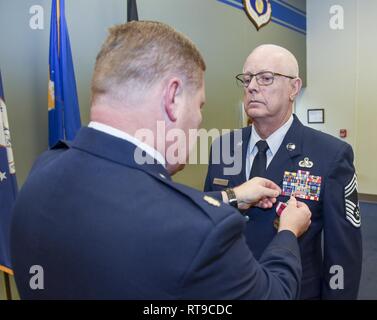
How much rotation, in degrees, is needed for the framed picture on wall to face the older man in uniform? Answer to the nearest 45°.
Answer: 0° — it already faces them

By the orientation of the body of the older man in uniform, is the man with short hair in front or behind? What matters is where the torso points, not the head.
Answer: in front

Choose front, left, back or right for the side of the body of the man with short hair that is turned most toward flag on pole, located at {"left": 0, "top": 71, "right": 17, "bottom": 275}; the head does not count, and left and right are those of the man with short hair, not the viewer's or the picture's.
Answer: left

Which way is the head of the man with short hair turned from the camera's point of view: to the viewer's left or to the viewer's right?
to the viewer's right

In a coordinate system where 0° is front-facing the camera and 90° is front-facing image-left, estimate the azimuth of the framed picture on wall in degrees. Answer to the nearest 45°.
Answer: approximately 0°

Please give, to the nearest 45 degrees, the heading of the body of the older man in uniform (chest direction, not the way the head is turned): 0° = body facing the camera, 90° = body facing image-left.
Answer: approximately 45°

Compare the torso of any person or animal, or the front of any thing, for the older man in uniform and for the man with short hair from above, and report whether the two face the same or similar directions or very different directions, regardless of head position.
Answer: very different directions

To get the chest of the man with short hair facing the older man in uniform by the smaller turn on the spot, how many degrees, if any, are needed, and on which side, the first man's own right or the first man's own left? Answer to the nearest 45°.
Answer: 0° — they already face them

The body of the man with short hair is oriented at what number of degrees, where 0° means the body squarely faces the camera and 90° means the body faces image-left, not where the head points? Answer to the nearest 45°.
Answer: approximately 225°

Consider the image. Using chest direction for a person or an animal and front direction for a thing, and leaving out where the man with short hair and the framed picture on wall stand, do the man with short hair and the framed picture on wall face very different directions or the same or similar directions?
very different directions

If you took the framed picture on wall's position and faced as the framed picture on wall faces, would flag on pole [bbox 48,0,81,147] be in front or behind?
in front

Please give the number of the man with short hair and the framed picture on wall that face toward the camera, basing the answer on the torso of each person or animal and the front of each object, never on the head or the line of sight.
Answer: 1
